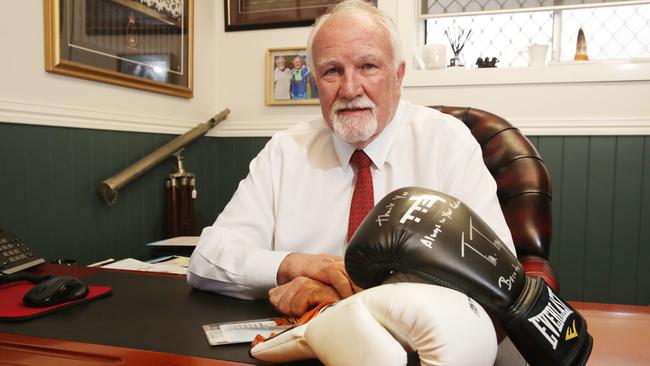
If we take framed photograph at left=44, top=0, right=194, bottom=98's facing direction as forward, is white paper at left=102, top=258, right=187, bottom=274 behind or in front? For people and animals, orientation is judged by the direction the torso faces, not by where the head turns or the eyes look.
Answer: in front

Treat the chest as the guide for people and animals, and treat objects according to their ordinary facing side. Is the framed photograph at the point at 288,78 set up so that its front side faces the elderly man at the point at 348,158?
yes

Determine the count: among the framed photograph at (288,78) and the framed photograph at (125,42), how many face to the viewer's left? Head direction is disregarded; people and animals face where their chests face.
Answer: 0

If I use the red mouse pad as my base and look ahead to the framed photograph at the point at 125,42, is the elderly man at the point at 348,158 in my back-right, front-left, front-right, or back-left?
front-right

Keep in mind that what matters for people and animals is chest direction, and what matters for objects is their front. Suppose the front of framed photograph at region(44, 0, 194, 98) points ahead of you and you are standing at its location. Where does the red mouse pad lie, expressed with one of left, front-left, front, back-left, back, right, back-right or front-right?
front-right

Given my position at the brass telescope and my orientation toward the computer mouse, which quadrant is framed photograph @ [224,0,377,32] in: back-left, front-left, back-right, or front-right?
back-left

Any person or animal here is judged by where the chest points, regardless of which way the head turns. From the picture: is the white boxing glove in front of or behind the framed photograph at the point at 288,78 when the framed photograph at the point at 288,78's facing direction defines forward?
in front

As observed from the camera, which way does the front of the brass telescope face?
facing the viewer and to the left of the viewer

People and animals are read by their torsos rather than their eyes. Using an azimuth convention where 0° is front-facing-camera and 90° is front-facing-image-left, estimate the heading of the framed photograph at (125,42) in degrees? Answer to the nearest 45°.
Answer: approximately 315°

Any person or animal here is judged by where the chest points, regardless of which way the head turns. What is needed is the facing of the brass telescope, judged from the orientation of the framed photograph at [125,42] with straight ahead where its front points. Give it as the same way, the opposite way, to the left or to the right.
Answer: to the right

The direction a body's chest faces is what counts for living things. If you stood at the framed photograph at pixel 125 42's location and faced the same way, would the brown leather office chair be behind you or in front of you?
in front

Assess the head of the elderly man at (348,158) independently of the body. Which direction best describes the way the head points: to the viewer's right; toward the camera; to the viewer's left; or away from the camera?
toward the camera

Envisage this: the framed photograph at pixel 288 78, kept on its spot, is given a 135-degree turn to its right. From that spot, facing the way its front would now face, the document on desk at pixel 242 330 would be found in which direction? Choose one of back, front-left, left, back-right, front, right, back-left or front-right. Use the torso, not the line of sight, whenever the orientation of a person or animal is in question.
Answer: back-left

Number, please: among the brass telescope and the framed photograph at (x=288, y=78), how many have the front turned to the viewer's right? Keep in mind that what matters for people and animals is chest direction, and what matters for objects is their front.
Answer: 0

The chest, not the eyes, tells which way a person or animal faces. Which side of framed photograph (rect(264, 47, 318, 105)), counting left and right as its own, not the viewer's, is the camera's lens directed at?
front

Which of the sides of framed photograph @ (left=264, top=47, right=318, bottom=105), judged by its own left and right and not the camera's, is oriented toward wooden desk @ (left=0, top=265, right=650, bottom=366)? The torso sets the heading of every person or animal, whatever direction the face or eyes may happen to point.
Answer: front
